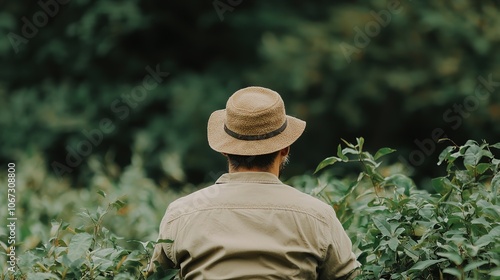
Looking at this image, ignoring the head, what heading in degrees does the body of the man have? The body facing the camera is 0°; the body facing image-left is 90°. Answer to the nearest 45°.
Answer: approximately 180°

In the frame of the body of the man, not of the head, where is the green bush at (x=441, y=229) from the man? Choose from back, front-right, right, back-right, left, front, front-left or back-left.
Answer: right

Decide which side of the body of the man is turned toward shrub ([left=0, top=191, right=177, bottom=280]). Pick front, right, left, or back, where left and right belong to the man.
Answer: left
